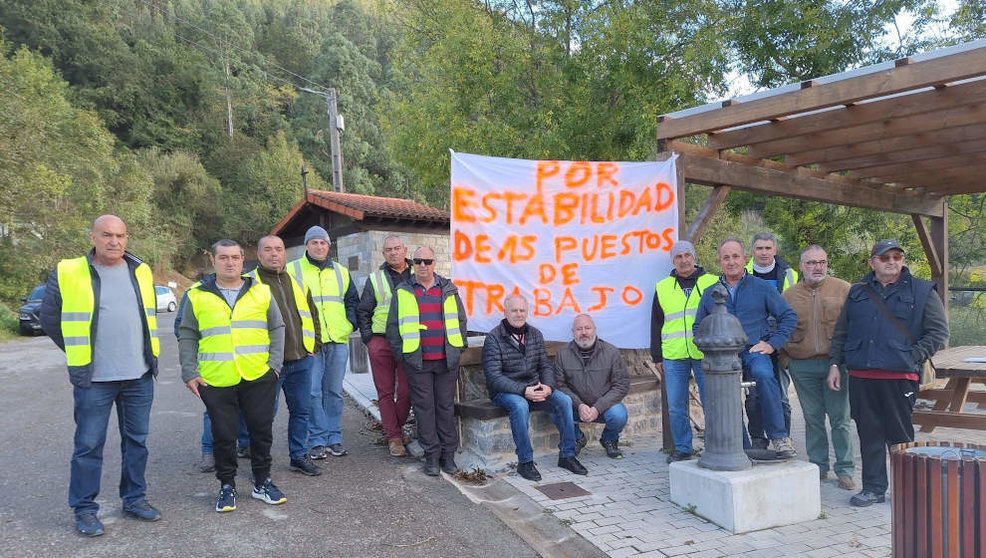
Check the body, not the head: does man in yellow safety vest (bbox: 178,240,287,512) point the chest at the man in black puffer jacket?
no

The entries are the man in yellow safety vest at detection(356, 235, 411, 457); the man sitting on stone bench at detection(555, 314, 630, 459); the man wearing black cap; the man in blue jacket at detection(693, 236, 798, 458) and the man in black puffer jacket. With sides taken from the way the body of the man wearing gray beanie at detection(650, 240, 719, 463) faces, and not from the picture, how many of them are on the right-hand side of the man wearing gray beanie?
3

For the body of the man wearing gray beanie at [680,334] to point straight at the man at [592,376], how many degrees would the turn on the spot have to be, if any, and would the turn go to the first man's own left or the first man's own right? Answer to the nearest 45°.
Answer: approximately 90° to the first man's own right

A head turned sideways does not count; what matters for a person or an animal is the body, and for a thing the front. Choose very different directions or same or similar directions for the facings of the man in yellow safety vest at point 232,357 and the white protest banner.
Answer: same or similar directions

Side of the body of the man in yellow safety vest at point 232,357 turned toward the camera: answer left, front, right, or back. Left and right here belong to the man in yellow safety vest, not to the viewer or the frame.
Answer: front

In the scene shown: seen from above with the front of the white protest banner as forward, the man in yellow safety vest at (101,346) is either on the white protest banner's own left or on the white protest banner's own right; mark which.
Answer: on the white protest banner's own right

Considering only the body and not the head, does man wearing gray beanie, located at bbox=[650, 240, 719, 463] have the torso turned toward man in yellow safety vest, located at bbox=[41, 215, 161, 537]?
no

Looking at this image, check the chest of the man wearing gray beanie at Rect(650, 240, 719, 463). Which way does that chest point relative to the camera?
toward the camera

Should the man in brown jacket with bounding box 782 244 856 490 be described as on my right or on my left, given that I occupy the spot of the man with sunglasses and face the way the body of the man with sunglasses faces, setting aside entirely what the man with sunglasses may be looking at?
on my left

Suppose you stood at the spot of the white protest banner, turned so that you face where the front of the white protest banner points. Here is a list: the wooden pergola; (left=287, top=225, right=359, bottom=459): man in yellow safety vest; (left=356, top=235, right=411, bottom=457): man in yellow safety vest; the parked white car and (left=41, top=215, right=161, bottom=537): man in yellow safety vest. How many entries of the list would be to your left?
1

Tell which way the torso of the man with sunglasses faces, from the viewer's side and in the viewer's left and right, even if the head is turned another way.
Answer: facing the viewer

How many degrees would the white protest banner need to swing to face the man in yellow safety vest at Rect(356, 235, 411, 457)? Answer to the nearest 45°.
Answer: approximately 90° to its right

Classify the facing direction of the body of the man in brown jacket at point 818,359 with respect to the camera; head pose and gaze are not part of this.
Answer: toward the camera
